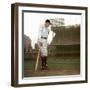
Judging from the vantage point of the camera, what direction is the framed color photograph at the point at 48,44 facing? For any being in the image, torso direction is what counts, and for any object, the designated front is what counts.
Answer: facing the viewer and to the right of the viewer
